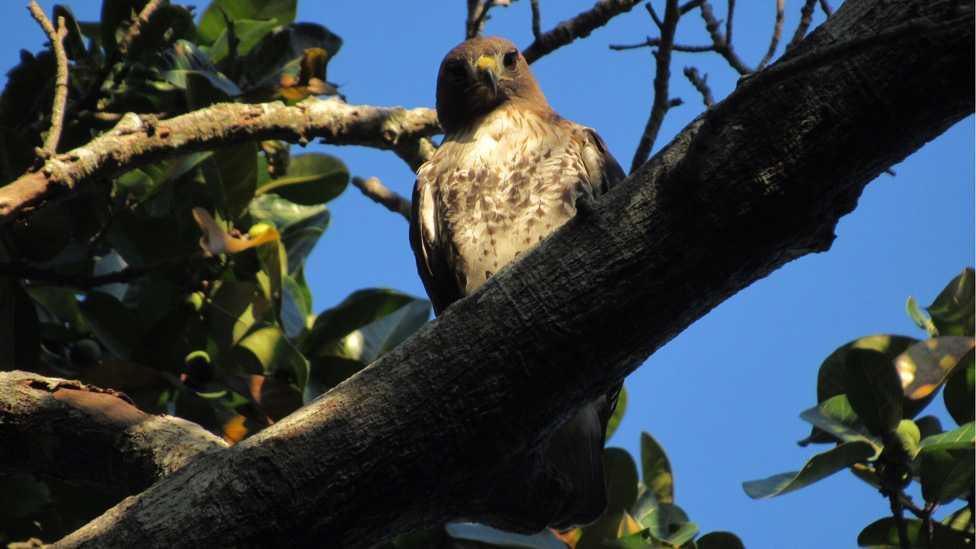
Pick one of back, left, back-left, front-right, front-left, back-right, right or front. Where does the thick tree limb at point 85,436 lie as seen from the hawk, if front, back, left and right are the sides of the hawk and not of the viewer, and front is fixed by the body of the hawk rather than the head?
front-right

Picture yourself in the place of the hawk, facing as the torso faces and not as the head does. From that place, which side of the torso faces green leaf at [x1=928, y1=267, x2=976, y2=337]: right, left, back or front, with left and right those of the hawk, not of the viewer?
left

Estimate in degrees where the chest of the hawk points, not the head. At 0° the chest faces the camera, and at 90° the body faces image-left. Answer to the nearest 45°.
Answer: approximately 0°

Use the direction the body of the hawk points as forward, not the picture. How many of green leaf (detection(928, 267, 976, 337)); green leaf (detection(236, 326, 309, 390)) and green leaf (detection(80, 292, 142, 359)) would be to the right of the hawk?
2
